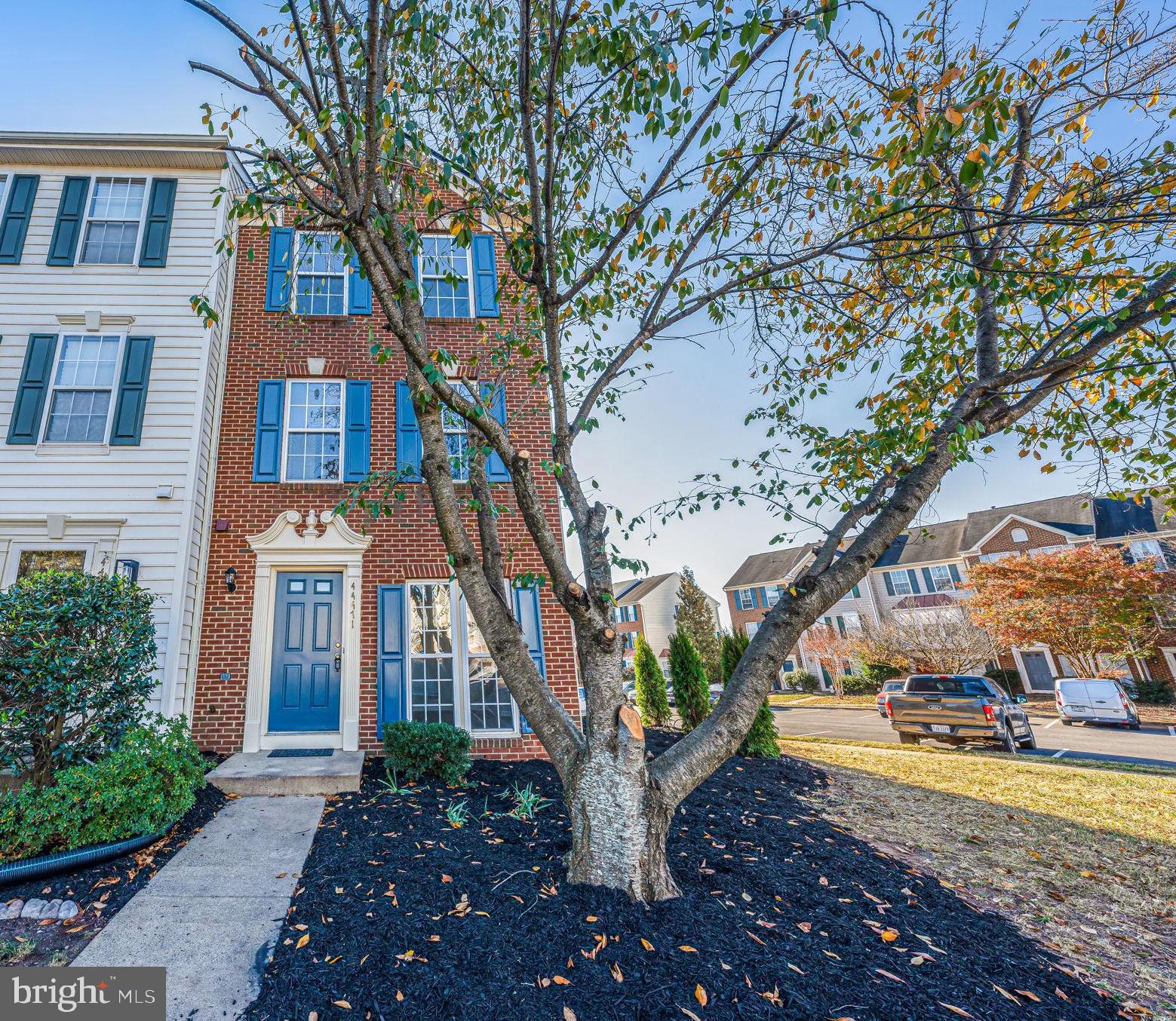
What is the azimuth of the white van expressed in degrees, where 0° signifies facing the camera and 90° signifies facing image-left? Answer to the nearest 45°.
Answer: approximately 180°

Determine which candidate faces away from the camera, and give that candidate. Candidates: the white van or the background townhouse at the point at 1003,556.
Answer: the white van

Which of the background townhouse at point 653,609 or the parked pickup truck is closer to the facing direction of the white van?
the background townhouse

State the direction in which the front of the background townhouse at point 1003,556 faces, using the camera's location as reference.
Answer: facing the viewer and to the left of the viewer

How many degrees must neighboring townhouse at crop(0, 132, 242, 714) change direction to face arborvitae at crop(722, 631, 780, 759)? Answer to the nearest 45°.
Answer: approximately 45° to its left

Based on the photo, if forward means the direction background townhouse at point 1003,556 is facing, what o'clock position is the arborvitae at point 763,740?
The arborvitae is roughly at 11 o'clock from the background townhouse.

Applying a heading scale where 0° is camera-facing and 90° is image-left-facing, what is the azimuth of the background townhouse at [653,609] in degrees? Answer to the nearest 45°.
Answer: approximately 45°

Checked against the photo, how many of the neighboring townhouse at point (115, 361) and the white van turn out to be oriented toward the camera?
1

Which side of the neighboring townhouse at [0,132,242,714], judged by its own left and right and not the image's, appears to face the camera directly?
front

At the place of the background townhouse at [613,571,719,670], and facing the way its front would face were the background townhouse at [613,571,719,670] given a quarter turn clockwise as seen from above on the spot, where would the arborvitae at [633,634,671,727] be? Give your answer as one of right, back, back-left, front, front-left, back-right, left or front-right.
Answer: back-left

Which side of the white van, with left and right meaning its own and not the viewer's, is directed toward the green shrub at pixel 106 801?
back
